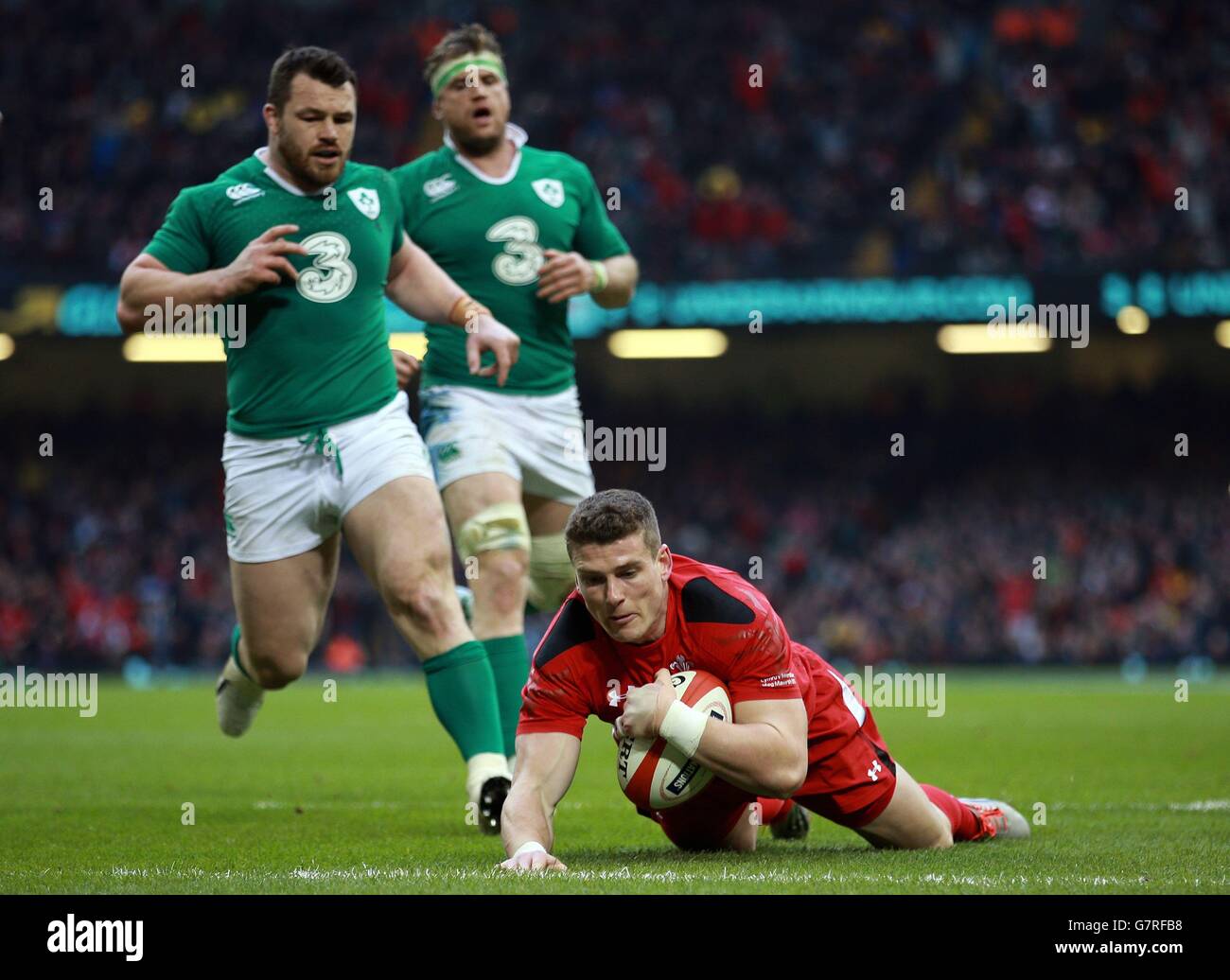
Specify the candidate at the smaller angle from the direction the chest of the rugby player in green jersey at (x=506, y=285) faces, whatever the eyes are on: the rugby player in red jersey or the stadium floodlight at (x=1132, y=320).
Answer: the rugby player in red jersey

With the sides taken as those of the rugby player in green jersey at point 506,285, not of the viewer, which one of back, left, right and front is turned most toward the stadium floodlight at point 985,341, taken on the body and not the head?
back

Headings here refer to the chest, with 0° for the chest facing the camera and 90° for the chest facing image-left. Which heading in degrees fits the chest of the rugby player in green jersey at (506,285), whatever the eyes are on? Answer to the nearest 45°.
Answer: approximately 0°

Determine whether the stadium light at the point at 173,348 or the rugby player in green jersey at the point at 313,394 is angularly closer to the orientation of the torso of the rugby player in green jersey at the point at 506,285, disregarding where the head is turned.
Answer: the rugby player in green jersey

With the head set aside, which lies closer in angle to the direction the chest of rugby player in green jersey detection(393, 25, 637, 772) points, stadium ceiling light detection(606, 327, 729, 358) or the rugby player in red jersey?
the rugby player in red jersey

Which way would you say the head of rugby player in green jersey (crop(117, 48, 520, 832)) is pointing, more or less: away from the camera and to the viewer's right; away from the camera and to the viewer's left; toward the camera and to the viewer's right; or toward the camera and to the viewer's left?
toward the camera and to the viewer's right

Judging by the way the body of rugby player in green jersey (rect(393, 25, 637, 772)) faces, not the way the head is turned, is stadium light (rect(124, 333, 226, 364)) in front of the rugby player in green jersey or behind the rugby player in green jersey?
behind

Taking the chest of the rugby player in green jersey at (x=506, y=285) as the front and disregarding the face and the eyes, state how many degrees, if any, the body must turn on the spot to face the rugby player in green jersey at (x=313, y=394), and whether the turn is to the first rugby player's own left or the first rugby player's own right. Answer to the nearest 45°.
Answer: approximately 45° to the first rugby player's own right

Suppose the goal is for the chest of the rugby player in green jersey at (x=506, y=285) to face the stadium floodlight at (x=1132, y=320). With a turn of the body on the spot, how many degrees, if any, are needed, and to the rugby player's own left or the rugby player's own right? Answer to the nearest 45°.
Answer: approximately 135° to the rugby player's own left

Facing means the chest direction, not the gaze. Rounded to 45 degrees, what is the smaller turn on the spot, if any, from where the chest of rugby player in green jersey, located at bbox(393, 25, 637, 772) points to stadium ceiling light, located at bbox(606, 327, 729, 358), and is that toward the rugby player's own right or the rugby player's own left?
approximately 180°

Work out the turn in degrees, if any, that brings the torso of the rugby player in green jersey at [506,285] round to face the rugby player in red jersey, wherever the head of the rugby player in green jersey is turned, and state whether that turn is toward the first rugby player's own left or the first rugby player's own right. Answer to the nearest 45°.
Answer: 0° — they already face them

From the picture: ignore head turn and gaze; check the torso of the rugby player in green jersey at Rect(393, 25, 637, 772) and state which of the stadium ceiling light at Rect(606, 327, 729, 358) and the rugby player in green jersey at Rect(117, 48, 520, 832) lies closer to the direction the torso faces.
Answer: the rugby player in green jersey
